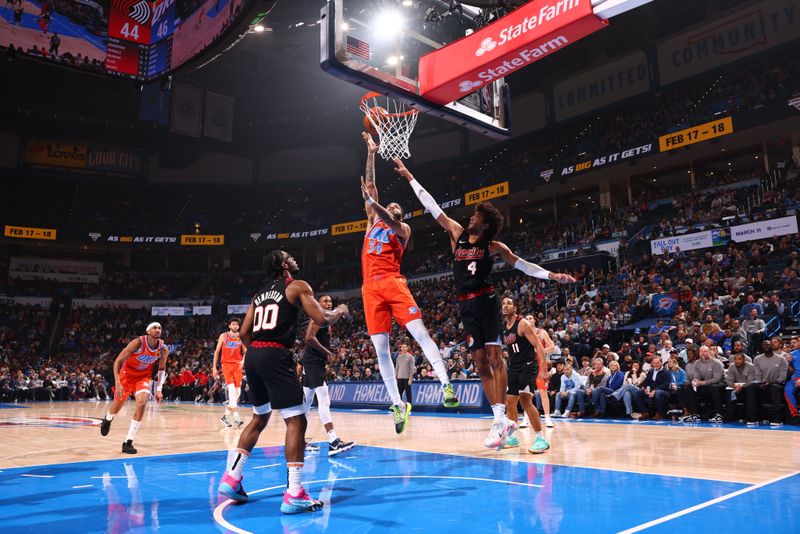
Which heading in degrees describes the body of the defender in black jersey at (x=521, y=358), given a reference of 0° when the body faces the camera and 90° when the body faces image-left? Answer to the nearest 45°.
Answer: approximately 45°

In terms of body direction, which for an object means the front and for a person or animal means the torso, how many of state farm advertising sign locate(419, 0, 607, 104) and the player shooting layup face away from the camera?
0

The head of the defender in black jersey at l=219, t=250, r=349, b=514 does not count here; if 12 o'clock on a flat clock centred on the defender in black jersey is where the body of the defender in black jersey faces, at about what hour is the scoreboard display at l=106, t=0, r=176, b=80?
The scoreboard display is roughly at 10 o'clock from the defender in black jersey.

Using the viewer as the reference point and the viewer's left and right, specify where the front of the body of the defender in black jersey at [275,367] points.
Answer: facing away from the viewer and to the right of the viewer

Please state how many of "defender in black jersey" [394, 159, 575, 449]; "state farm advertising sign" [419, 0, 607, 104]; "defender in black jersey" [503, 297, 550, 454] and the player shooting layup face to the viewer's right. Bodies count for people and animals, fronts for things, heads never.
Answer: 0

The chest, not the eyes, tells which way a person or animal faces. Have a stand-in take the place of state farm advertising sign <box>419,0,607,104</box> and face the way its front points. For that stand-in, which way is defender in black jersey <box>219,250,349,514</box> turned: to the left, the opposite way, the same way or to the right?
the opposite way

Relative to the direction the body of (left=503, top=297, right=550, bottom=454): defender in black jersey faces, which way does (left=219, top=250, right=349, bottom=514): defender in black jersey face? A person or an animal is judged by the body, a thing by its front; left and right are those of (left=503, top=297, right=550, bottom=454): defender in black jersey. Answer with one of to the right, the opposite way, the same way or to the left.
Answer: the opposite way

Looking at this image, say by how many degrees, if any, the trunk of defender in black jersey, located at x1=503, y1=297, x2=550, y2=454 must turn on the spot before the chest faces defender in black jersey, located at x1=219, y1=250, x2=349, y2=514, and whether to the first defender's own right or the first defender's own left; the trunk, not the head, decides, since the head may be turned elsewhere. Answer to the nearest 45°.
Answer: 0° — they already face them

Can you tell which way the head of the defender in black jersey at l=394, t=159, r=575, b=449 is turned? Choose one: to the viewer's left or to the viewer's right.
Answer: to the viewer's left

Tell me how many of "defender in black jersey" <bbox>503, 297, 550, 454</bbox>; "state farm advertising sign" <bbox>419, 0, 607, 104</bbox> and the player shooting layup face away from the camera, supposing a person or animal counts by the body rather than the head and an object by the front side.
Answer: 0

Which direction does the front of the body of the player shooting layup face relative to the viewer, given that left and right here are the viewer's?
facing the viewer and to the left of the viewer

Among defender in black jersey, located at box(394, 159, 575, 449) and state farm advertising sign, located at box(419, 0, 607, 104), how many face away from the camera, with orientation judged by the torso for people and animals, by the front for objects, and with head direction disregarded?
0

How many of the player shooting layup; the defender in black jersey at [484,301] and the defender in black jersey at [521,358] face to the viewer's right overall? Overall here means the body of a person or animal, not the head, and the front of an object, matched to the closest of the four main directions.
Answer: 0
